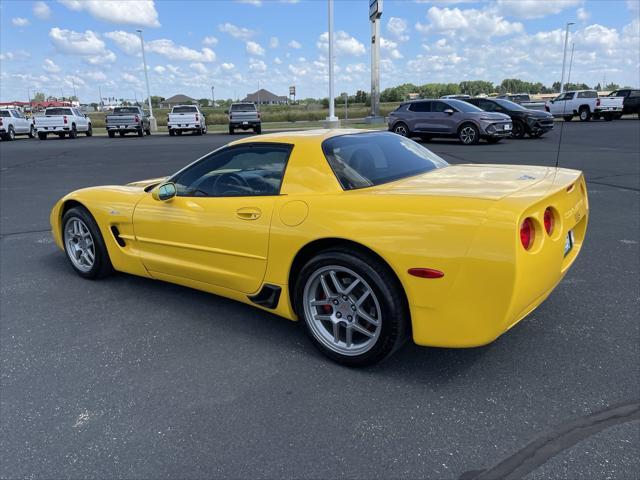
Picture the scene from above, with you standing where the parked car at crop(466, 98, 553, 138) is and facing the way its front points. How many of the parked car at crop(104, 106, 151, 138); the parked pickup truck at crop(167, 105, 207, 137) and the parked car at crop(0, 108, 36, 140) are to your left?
0

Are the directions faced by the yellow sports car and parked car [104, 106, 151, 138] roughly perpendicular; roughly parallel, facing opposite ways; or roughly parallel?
roughly perpendicular

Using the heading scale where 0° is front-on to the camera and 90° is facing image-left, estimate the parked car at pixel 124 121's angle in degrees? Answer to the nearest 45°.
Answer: approximately 225°

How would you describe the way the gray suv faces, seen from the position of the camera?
facing the viewer and to the right of the viewer

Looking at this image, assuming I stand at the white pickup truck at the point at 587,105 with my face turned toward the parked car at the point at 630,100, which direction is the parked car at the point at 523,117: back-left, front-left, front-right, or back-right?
back-right

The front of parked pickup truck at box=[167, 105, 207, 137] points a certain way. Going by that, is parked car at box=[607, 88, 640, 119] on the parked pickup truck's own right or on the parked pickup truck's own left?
on the parked pickup truck's own right

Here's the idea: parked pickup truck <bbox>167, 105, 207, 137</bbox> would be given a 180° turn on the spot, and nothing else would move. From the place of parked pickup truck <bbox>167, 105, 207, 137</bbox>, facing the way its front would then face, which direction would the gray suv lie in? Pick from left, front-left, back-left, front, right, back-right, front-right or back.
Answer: front-left

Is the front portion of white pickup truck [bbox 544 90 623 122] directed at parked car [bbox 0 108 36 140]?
no

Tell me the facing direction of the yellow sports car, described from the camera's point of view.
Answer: facing away from the viewer and to the left of the viewer

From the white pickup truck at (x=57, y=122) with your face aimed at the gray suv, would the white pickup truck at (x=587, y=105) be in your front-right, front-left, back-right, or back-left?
front-left

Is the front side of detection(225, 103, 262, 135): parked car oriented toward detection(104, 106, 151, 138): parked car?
no

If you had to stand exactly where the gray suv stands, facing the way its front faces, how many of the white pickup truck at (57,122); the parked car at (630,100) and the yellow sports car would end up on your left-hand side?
1

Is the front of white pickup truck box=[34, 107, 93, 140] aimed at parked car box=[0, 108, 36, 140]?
no
